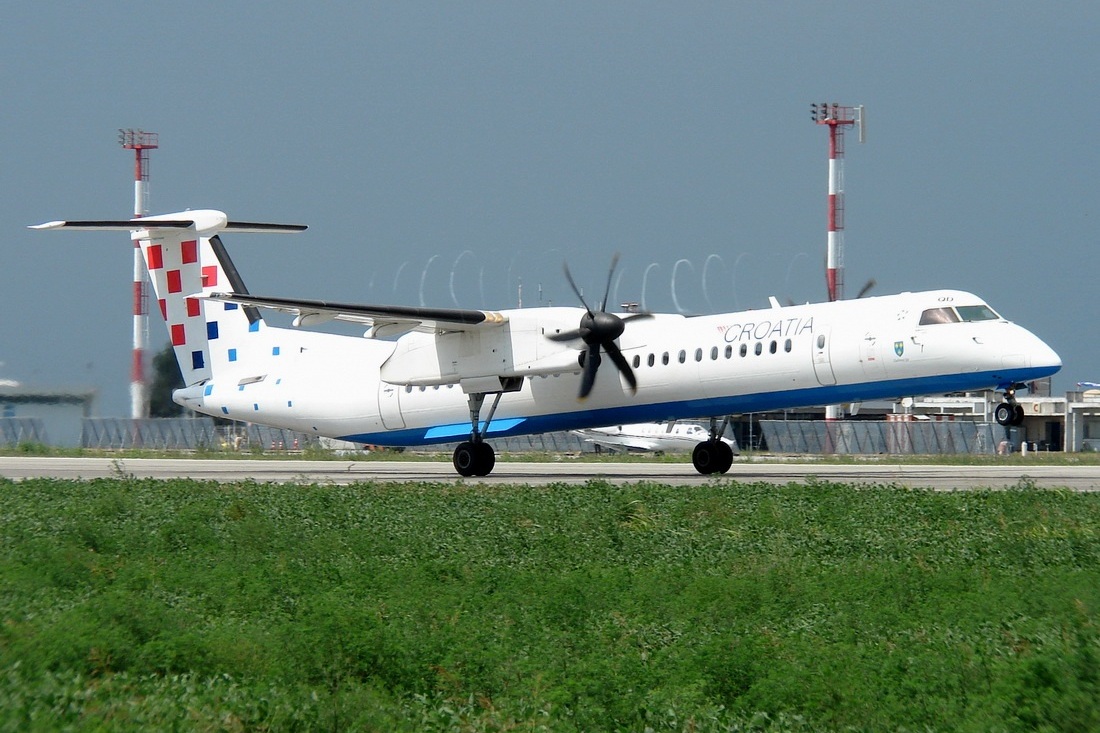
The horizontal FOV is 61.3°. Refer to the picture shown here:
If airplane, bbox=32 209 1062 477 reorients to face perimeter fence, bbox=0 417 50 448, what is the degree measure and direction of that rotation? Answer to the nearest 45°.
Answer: approximately 180°

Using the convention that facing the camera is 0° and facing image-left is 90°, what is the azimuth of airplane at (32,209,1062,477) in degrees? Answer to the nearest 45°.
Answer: approximately 315°
